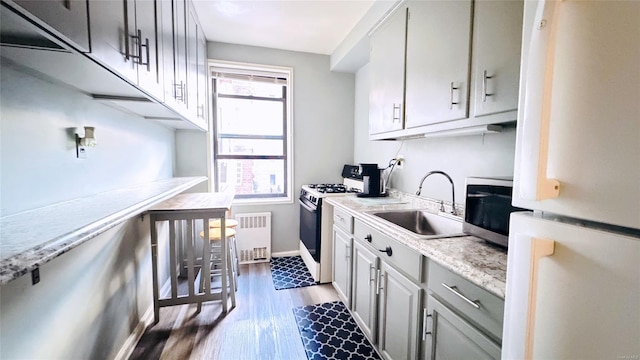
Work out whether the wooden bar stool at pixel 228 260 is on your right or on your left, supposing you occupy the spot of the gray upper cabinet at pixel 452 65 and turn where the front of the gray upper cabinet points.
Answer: on your right

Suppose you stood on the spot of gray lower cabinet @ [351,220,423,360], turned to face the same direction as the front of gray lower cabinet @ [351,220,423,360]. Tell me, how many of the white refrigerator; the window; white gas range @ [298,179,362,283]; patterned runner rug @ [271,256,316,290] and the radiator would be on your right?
4

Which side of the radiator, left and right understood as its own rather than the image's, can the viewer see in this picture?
front

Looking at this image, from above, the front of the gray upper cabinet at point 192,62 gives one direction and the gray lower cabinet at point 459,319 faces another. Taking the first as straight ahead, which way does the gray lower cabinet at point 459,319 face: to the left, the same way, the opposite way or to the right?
the opposite way

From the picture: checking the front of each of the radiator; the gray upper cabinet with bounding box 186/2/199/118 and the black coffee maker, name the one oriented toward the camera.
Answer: the radiator

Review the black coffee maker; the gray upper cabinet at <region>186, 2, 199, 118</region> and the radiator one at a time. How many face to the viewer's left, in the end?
1

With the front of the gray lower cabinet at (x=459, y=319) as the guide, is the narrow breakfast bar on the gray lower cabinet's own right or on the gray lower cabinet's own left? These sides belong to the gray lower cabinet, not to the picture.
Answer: on the gray lower cabinet's own right

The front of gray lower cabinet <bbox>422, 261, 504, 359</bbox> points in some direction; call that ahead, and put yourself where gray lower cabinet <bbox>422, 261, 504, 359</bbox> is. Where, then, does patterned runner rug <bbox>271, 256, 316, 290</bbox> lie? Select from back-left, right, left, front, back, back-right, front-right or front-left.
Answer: right

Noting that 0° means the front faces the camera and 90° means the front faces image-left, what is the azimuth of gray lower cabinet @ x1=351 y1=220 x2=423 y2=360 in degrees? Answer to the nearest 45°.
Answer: approximately 45°

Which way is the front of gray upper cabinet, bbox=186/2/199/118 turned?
to the viewer's right

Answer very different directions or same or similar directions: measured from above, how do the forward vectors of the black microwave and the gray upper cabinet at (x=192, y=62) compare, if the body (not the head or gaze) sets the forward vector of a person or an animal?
very different directions

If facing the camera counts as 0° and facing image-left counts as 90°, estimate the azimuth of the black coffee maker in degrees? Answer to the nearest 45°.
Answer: approximately 90°

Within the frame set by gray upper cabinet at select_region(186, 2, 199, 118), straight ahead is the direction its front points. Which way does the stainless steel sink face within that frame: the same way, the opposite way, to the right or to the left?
the opposite way
